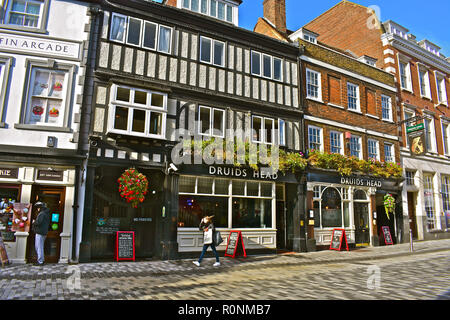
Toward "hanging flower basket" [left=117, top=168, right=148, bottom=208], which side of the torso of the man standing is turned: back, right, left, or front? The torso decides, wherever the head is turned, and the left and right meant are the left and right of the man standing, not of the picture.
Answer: back

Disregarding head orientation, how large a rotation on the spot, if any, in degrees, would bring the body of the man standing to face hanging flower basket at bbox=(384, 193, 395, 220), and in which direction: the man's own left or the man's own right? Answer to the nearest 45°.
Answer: approximately 180°

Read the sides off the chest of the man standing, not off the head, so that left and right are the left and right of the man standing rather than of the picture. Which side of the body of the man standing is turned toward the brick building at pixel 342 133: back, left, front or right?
back

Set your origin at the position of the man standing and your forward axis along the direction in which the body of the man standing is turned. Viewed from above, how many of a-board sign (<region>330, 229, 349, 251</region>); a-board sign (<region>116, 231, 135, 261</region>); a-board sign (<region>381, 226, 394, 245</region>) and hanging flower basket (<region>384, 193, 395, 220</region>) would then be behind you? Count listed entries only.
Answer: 4

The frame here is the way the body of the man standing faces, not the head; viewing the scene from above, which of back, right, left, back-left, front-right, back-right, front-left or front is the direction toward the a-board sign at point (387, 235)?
back

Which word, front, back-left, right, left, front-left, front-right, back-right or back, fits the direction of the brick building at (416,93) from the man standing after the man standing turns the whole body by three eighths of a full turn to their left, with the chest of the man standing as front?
front-left

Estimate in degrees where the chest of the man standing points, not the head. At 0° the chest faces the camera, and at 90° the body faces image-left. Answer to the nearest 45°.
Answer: approximately 90°

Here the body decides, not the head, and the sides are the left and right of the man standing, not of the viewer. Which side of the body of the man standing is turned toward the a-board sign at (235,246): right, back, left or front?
back

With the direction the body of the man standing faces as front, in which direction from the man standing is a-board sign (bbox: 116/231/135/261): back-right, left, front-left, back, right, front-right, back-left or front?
back

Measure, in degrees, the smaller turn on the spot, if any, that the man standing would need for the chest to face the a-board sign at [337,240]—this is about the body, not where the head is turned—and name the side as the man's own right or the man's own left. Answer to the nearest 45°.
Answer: approximately 180°
